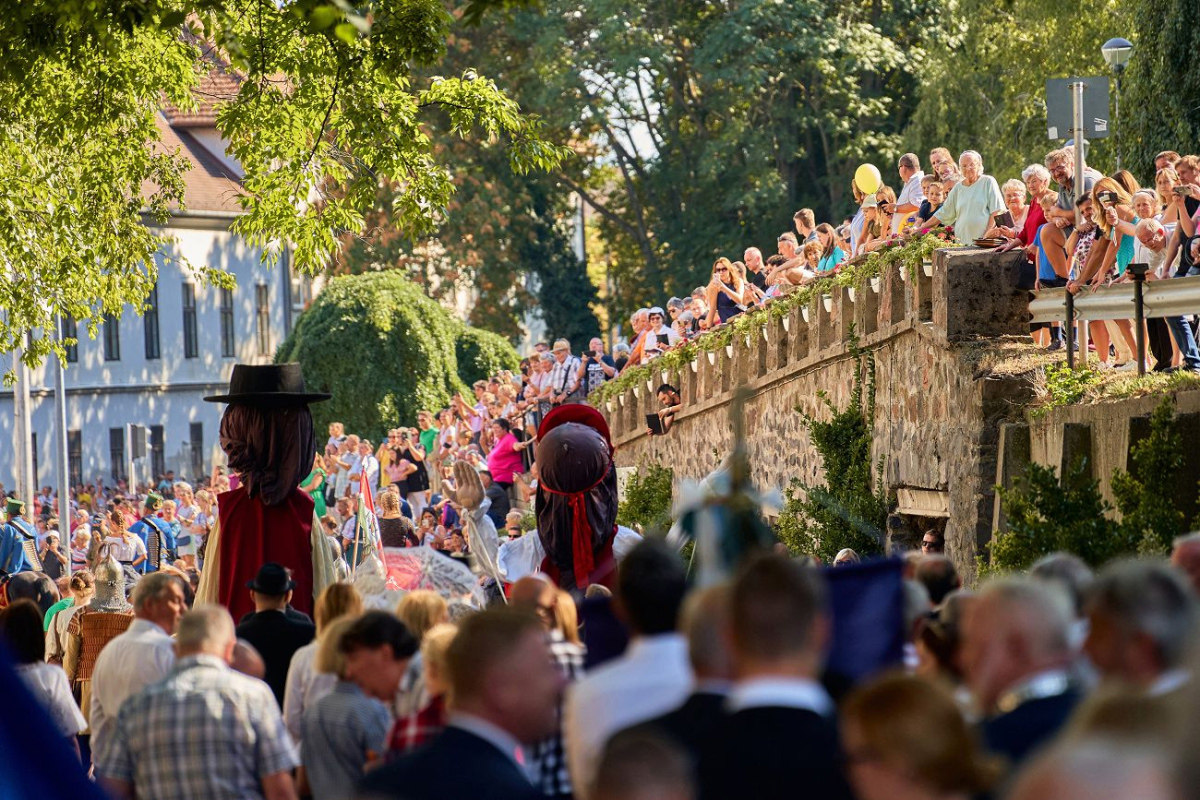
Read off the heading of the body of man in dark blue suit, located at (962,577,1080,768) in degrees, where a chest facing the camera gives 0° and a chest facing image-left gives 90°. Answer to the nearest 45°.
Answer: approximately 135°

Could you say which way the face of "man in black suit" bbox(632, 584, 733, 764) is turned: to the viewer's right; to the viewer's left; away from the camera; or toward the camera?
away from the camera

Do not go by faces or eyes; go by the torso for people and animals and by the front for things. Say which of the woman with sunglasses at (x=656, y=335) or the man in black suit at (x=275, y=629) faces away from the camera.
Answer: the man in black suit

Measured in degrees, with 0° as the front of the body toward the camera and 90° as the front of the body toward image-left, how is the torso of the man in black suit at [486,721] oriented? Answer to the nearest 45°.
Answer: approximately 225°

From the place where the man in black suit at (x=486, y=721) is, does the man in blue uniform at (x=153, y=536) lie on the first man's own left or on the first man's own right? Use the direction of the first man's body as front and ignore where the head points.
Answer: on the first man's own left

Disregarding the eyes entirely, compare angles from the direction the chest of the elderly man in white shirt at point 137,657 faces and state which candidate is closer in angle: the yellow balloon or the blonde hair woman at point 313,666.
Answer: the yellow balloon

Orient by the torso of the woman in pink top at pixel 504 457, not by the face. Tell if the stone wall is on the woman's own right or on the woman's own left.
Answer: on the woman's own left

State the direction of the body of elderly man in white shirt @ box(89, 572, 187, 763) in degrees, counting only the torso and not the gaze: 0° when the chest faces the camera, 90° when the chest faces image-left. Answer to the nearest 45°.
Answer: approximately 225°

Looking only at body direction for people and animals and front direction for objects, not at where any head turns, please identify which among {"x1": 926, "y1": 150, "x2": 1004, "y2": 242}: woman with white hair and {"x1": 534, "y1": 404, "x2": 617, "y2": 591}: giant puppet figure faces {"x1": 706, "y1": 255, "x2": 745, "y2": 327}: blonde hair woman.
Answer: the giant puppet figure

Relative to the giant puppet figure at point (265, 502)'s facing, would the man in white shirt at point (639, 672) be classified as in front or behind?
behind
